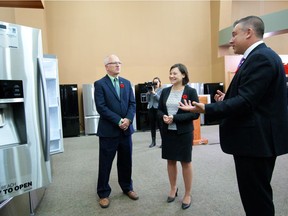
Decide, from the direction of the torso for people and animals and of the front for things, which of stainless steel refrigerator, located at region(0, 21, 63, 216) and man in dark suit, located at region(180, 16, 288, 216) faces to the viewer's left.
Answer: the man in dark suit

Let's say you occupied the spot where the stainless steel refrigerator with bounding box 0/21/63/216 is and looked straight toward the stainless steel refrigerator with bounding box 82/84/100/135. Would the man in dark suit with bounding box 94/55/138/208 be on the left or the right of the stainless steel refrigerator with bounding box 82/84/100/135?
right

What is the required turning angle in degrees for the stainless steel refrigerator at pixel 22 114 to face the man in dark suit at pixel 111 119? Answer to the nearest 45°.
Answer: approximately 90° to its left

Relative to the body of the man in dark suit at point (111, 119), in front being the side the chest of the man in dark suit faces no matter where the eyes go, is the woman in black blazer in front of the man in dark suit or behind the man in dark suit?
in front

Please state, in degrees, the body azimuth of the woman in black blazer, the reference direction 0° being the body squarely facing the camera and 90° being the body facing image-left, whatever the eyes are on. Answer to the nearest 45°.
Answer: approximately 45°

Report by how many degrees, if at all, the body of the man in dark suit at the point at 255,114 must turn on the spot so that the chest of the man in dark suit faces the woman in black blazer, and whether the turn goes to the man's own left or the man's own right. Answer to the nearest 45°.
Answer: approximately 45° to the man's own right

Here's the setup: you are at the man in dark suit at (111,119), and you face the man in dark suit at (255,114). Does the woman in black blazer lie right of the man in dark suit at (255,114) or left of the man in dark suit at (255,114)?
left

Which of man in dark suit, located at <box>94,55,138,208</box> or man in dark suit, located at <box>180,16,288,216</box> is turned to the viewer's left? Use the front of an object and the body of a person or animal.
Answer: man in dark suit, located at <box>180,16,288,216</box>

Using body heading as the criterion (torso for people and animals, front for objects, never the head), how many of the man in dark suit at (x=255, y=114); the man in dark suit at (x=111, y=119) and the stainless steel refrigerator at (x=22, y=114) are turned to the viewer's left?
1

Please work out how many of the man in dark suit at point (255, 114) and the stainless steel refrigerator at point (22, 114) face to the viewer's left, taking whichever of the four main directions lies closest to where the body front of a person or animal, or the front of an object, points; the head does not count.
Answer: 1

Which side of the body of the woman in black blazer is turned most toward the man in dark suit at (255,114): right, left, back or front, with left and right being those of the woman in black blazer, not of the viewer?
left

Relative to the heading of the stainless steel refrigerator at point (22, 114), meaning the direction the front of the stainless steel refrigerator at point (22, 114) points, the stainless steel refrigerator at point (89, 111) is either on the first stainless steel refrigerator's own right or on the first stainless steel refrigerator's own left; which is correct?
on the first stainless steel refrigerator's own left

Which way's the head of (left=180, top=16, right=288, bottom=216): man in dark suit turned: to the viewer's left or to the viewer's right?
to the viewer's left

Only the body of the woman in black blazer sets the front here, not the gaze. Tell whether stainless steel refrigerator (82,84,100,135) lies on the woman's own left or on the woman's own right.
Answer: on the woman's own right

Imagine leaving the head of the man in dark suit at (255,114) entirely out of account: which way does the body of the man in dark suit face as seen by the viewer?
to the viewer's left
